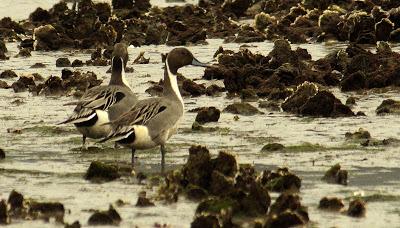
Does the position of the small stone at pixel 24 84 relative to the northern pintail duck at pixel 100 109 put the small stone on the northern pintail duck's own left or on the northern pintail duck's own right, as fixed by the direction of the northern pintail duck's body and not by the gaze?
on the northern pintail duck's own left

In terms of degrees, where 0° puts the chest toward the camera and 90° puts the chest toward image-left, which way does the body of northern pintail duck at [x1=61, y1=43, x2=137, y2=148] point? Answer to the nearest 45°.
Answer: approximately 225°

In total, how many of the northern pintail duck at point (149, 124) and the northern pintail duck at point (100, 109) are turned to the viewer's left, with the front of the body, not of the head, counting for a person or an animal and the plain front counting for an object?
0

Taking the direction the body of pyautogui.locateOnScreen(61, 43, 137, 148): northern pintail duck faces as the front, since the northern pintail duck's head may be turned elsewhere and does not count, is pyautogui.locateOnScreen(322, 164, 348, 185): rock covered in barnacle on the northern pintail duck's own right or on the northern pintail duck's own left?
on the northern pintail duck's own right

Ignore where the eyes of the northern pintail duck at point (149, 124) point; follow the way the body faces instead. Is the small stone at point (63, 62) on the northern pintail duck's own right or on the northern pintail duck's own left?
on the northern pintail duck's own left

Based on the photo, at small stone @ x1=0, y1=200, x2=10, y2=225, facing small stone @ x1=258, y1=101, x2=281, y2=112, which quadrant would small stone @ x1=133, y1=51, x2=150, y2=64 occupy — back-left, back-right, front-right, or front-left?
front-left

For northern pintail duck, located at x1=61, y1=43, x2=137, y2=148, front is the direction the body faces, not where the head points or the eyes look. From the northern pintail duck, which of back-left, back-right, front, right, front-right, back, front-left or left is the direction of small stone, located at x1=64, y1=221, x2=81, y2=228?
back-right

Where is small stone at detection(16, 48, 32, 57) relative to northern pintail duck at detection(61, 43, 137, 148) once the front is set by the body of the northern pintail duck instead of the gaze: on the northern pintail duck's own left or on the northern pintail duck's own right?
on the northern pintail duck's own left

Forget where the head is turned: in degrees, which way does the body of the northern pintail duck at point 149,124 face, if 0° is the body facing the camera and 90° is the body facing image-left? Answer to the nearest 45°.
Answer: approximately 270°
